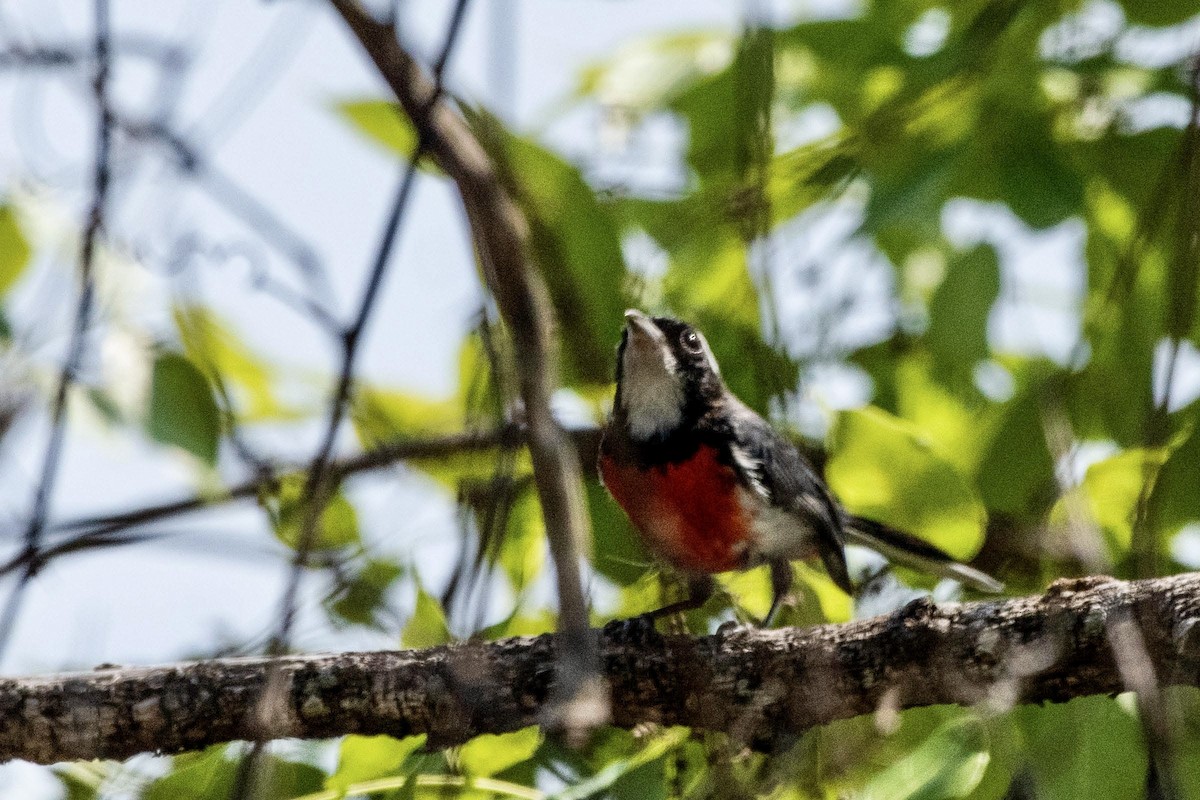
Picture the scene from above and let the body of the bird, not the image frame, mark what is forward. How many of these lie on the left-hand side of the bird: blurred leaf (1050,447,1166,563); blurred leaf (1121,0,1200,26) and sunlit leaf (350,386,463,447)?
2

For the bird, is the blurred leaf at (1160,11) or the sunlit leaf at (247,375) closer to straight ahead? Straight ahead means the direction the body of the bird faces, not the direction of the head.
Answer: the sunlit leaf

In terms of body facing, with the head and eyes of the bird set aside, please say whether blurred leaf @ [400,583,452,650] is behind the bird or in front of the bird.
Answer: in front

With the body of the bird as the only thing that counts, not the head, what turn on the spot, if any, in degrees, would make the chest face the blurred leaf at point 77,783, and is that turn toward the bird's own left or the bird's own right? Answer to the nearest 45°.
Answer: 0° — it already faces it

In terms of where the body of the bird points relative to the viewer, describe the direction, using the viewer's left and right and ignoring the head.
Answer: facing the viewer and to the left of the viewer

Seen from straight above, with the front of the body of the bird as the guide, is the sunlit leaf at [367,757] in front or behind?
in front

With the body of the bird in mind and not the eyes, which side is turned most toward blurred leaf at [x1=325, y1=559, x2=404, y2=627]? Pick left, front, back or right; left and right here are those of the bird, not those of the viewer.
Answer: right
